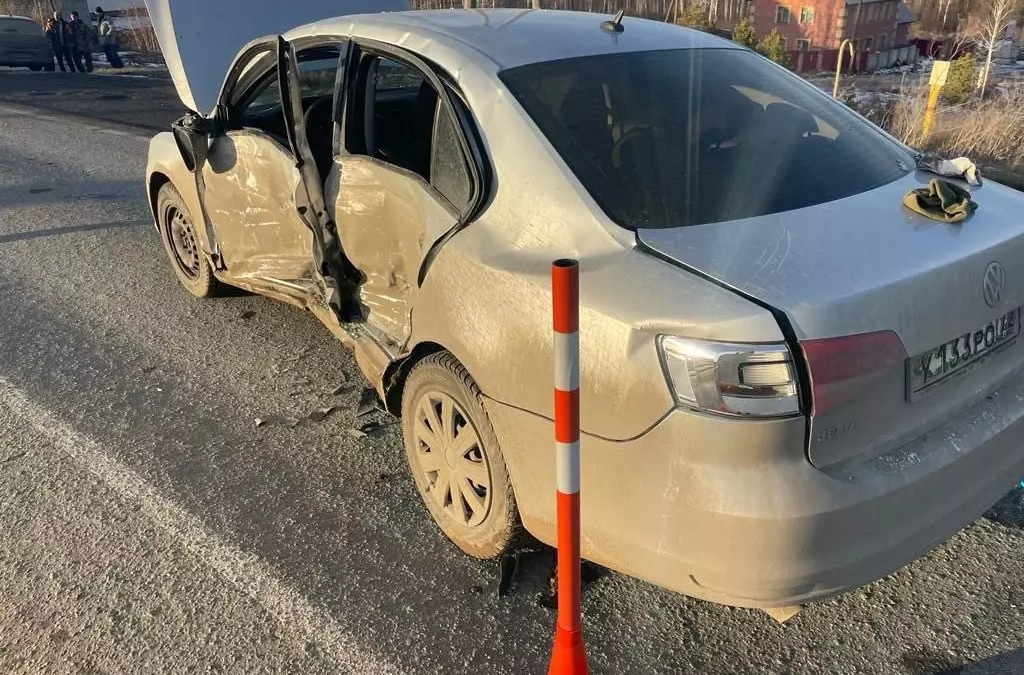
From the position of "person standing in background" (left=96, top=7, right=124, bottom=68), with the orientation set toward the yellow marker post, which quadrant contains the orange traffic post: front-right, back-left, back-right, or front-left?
front-right

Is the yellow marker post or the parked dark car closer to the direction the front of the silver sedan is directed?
the parked dark car

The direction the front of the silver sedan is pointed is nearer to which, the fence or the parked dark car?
the parked dark car

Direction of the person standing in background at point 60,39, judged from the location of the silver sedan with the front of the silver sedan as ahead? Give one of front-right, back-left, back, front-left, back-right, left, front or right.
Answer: front

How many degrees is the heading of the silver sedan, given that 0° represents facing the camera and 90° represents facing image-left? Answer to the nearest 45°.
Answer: approximately 135°

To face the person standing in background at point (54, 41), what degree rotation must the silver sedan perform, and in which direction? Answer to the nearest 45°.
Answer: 0° — it already faces them

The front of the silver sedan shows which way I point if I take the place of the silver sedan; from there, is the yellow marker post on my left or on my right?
on my right

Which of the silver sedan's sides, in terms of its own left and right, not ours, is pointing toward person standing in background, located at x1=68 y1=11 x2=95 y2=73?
front

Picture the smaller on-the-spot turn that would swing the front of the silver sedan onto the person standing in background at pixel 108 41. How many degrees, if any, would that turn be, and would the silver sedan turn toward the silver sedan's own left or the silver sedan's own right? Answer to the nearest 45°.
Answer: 0° — it already faces them

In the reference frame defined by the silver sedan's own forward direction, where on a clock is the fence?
The fence is roughly at 2 o'clock from the silver sedan.

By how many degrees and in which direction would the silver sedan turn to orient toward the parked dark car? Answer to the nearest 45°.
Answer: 0° — it already faces it

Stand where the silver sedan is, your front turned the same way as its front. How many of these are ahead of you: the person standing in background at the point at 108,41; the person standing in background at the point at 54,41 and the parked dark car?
3
